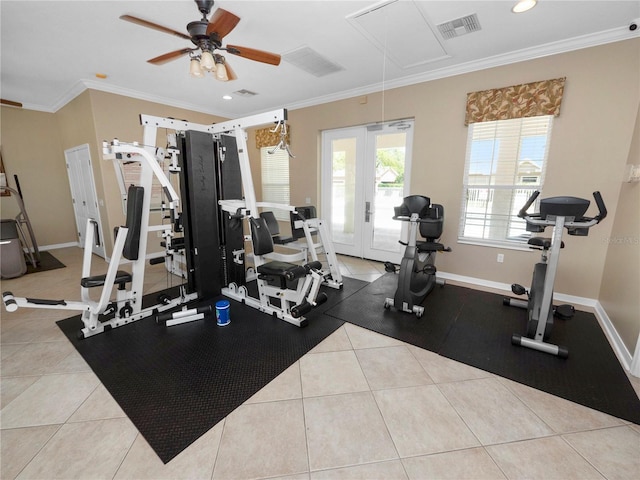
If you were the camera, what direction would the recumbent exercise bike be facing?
facing the viewer and to the left of the viewer

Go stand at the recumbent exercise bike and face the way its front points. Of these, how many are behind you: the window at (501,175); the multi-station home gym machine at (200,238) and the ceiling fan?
1

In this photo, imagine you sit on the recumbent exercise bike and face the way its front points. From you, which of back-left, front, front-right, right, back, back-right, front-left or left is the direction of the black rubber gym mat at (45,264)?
front-right

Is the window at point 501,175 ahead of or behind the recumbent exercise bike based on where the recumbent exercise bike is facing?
behind

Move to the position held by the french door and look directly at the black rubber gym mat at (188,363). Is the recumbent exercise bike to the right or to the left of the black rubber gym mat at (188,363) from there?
left

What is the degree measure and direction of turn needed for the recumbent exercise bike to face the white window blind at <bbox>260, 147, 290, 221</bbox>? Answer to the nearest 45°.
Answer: approximately 90° to its right

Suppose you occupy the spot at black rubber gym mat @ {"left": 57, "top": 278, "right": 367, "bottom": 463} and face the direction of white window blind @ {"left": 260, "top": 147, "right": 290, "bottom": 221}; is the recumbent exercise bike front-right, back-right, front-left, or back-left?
front-right

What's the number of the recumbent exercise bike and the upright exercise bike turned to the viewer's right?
0
